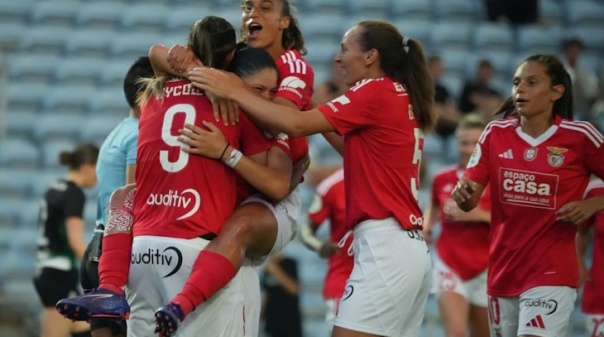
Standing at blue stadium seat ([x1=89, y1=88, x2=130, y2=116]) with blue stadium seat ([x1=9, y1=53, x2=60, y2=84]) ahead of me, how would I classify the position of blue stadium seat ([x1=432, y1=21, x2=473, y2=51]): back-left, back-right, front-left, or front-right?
back-right

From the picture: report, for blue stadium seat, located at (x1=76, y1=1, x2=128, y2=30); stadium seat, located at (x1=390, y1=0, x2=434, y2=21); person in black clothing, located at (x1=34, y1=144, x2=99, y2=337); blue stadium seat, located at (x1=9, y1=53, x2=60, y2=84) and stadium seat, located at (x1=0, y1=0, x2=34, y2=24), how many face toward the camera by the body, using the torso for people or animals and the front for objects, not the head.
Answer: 4

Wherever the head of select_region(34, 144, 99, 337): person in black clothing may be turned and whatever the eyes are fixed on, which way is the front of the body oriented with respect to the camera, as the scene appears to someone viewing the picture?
to the viewer's right

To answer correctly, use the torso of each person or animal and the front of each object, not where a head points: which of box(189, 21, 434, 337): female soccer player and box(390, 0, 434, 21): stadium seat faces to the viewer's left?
the female soccer player

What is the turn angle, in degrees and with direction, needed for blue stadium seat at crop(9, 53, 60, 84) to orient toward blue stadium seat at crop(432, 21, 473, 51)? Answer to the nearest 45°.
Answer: approximately 90° to its left

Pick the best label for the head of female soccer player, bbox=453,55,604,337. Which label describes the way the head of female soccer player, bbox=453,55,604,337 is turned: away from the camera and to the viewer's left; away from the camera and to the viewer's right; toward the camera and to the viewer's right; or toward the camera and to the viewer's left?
toward the camera and to the viewer's left

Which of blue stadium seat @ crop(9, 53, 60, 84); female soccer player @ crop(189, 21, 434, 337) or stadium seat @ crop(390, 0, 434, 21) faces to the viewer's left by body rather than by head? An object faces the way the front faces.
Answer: the female soccer player

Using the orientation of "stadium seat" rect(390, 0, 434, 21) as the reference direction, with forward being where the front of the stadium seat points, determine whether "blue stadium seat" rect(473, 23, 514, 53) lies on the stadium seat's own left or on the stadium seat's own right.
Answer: on the stadium seat's own left
